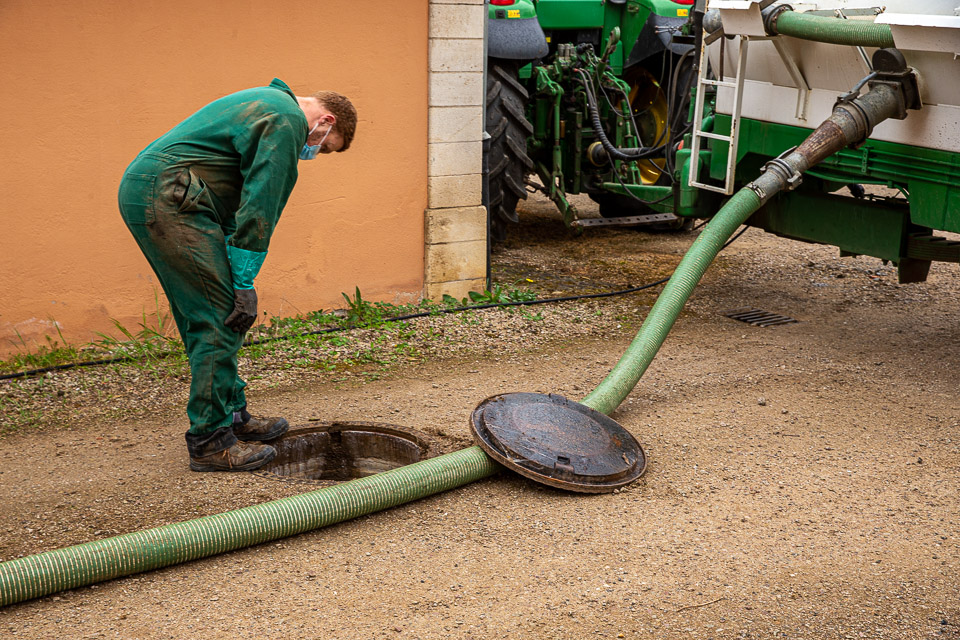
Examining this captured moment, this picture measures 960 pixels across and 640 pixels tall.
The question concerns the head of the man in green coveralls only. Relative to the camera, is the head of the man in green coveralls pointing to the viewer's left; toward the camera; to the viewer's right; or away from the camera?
to the viewer's right

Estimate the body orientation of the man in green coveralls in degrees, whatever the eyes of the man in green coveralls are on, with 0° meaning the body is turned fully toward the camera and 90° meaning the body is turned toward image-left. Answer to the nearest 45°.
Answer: approximately 270°

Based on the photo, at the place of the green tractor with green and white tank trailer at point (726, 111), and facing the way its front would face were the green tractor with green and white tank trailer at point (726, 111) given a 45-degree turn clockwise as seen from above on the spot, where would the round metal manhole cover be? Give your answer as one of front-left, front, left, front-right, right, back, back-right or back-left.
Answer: back

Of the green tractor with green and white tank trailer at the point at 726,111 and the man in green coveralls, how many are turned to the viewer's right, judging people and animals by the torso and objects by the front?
1

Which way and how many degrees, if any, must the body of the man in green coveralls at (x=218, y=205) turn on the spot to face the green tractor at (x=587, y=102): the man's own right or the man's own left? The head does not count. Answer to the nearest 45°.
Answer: approximately 45° to the man's own left

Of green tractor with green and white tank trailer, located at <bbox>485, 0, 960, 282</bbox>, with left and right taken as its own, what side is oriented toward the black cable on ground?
left

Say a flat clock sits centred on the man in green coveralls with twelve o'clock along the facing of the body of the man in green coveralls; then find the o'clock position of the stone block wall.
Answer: The stone block wall is roughly at 10 o'clock from the man in green coveralls.

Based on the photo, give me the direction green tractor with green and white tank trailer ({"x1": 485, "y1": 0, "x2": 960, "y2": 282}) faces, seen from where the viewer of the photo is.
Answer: facing away from the viewer and to the left of the viewer

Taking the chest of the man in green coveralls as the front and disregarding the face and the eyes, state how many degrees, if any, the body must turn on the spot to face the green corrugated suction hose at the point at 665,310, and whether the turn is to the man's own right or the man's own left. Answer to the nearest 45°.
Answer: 0° — they already face it
